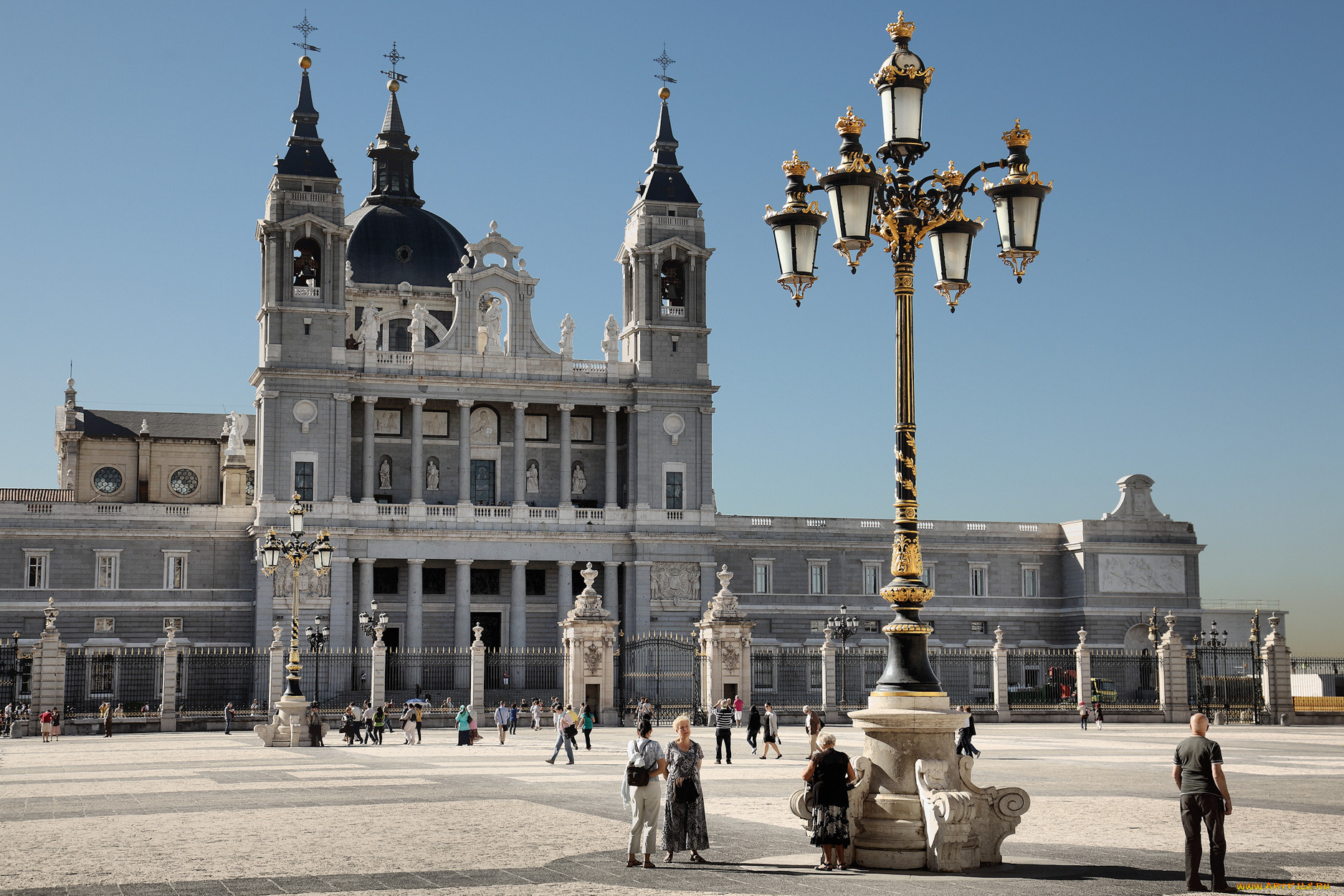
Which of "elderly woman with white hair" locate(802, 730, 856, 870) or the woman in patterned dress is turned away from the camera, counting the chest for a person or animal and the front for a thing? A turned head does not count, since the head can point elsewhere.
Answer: the elderly woman with white hair

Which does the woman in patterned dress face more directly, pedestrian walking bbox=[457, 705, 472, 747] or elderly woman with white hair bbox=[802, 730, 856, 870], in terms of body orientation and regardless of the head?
the elderly woman with white hair

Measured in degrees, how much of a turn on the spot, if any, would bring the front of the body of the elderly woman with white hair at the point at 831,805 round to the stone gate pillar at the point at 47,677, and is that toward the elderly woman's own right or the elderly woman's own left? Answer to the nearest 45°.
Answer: approximately 45° to the elderly woman's own left

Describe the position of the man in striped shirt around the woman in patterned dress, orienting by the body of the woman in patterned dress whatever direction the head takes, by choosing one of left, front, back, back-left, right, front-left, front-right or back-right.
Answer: back

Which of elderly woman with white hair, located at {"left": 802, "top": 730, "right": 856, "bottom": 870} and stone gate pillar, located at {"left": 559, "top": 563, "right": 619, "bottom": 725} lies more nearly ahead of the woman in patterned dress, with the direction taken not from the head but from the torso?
the elderly woman with white hair

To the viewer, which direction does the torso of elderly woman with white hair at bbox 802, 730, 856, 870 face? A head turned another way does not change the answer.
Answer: away from the camera

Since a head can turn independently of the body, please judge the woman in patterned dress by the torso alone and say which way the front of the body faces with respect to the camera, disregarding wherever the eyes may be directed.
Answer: toward the camera

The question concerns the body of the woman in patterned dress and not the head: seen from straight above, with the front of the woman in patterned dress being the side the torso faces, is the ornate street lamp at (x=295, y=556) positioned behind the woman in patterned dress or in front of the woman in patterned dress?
behind

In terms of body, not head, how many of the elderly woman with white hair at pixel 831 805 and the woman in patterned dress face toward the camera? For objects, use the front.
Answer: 1
